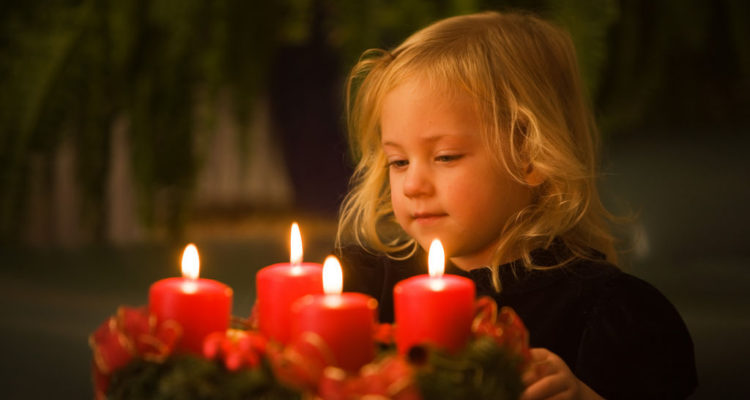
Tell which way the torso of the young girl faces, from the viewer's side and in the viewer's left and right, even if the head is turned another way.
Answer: facing the viewer and to the left of the viewer

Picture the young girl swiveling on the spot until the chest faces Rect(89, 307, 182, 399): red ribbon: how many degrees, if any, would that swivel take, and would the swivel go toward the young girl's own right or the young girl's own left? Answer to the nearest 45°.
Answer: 0° — they already face it
